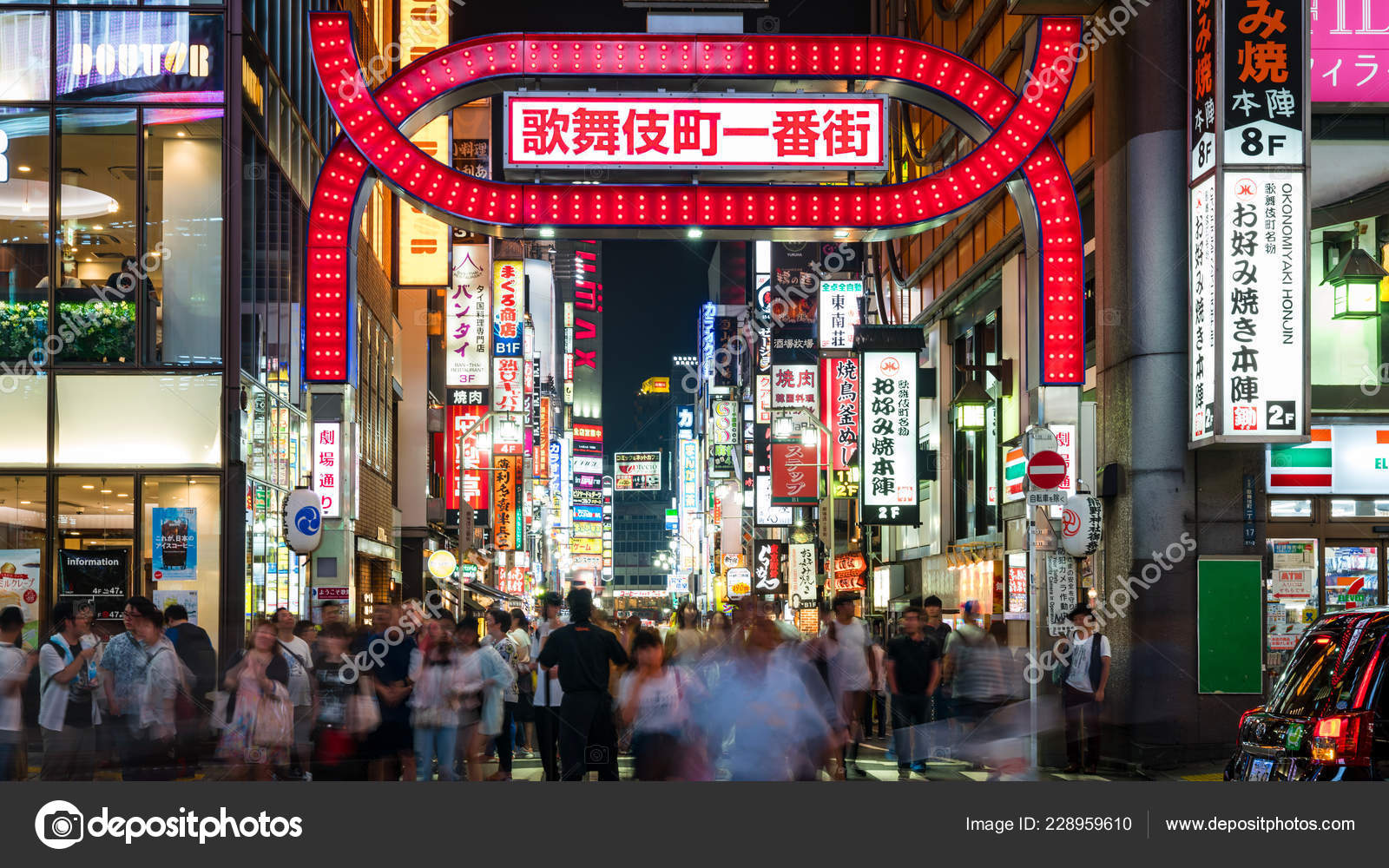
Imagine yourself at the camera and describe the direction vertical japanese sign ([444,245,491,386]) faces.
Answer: facing the viewer

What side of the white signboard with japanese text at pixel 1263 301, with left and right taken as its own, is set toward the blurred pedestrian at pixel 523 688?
right

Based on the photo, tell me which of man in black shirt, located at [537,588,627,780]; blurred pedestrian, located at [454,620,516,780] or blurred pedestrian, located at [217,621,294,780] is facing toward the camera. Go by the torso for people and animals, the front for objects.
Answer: blurred pedestrian, located at [217,621,294,780]

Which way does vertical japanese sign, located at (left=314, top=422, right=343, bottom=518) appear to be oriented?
toward the camera

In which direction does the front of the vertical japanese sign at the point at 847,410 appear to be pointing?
toward the camera

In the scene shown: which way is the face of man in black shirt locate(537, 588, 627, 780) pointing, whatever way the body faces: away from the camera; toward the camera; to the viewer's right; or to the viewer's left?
away from the camera

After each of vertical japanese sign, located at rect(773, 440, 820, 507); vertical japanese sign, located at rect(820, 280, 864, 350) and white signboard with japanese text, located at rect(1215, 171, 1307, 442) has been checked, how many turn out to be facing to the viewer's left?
0

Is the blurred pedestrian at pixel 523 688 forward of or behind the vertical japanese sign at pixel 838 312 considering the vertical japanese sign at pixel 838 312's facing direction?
forward

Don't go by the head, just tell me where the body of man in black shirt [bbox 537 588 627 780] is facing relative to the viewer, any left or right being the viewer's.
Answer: facing away from the viewer
